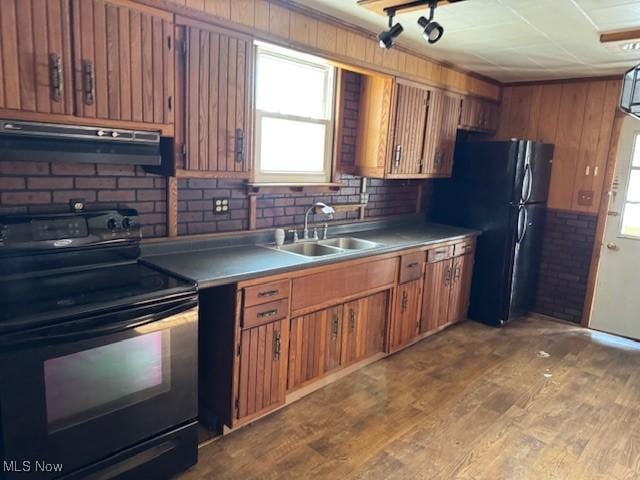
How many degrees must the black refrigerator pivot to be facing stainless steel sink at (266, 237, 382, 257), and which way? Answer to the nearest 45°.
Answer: approximately 90° to its right

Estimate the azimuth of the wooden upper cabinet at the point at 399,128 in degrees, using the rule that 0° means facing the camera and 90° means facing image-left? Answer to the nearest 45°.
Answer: approximately 315°

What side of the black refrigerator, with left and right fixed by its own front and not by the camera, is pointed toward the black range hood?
right

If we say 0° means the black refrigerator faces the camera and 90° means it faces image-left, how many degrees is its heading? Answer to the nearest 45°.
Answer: approximately 315°

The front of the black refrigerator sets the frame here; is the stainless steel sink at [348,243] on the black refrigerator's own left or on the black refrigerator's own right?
on the black refrigerator's own right

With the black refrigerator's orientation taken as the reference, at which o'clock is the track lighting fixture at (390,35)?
The track lighting fixture is roughly at 2 o'clock from the black refrigerator.

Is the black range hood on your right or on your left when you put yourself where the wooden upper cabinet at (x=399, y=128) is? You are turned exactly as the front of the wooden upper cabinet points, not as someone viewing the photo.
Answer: on your right

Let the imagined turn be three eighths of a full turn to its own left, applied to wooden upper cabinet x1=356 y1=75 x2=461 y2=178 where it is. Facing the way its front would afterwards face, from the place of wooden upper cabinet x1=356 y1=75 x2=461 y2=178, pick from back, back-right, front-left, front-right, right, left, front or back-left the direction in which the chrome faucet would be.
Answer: back-left
